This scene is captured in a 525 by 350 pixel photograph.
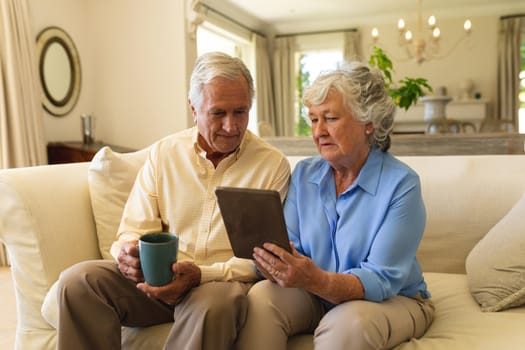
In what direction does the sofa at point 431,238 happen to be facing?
toward the camera

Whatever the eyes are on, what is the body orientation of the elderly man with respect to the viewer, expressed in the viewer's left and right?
facing the viewer

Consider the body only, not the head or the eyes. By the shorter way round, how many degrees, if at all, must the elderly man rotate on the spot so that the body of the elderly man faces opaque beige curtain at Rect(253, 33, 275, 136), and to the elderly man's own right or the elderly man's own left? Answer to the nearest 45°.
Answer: approximately 180°

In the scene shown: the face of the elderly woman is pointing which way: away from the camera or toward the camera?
toward the camera

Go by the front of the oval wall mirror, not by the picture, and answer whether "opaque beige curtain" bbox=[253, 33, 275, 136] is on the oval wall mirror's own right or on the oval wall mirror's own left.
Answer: on the oval wall mirror's own left

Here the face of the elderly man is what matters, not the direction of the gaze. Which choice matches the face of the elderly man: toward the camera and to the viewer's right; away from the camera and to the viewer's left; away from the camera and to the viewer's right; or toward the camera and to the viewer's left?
toward the camera and to the viewer's right

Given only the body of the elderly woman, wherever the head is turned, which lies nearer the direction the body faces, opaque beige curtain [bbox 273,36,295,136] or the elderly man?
the elderly man

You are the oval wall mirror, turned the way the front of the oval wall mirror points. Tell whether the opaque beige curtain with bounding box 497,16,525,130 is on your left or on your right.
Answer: on your left

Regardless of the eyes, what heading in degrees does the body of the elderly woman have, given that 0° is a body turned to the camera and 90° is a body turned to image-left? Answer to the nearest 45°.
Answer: approximately 45°

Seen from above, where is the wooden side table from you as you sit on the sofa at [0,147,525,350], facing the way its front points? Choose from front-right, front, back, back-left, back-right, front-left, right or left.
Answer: back-right

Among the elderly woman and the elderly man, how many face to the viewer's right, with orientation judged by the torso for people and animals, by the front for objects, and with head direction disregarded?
0

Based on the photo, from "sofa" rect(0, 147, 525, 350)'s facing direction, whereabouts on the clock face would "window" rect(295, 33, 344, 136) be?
The window is roughly at 6 o'clock from the sofa.
